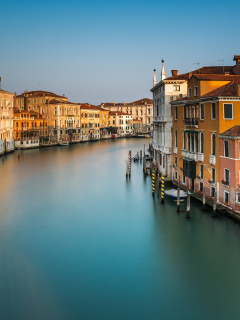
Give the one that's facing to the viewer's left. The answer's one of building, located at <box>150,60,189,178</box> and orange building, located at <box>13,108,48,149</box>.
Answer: the building

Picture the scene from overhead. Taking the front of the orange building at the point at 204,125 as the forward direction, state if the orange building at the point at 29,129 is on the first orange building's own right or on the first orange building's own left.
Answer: on the first orange building's own right

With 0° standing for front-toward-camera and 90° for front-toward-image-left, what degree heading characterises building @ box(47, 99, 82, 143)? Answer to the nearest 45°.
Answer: approximately 315°

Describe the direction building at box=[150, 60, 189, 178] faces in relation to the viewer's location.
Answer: facing to the left of the viewer

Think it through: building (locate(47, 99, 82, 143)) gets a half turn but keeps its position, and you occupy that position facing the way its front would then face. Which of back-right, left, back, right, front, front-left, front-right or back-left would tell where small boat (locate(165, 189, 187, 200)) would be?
back-left

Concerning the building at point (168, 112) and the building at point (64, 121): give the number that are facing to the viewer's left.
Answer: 1

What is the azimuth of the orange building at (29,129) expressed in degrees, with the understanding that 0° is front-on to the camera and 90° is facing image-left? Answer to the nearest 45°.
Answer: approximately 315°
